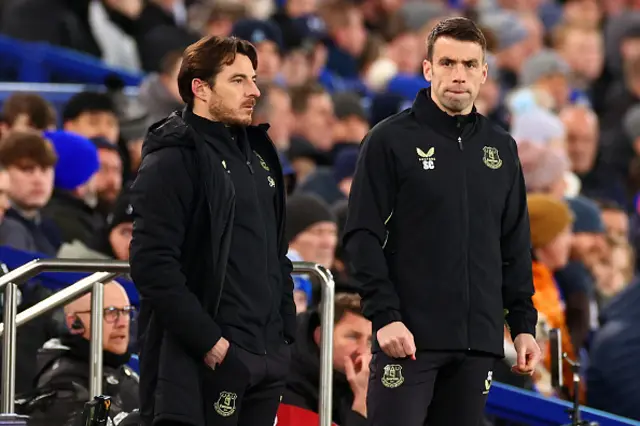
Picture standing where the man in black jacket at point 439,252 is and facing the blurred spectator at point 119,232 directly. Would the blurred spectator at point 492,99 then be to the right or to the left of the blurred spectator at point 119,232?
right

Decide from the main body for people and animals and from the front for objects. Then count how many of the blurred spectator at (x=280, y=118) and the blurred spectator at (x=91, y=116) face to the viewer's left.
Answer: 0

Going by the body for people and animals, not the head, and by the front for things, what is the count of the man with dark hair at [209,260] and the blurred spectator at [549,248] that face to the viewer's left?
0

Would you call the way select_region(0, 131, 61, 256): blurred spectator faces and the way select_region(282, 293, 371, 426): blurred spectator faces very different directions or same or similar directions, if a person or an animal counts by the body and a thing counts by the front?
same or similar directions

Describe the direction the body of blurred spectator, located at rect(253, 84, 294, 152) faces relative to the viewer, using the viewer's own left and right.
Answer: facing the viewer and to the right of the viewer
